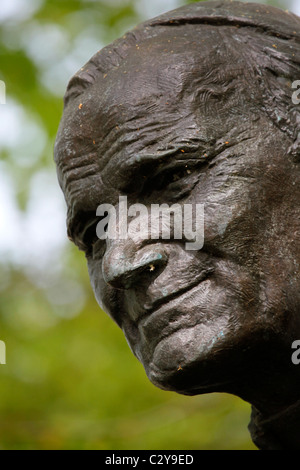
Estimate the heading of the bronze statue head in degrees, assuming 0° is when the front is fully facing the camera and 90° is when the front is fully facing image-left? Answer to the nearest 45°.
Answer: approximately 45°
